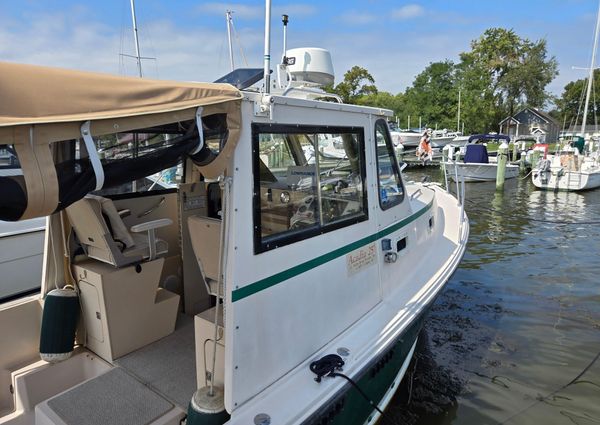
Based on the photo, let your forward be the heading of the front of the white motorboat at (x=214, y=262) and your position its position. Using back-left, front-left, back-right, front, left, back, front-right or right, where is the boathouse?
front

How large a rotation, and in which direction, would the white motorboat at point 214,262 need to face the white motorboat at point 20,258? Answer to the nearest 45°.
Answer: approximately 90° to its left

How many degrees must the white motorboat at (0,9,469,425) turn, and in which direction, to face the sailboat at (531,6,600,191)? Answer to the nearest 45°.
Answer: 0° — it already faces it

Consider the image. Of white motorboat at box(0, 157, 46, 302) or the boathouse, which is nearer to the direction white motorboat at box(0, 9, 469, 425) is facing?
the boathouse

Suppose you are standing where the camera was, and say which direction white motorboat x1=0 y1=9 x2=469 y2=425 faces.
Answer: facing away from the viewer and to the right of the viewer

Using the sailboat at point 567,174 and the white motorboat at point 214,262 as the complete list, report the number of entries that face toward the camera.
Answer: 0
